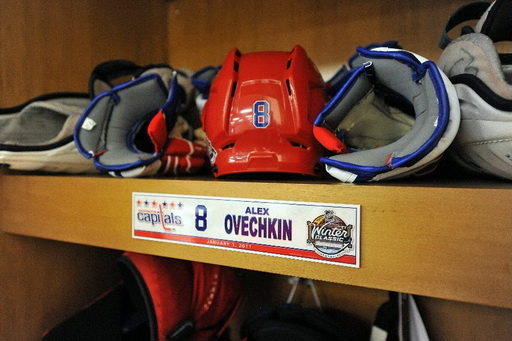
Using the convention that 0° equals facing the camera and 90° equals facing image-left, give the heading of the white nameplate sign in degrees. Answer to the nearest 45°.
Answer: approximately 45°

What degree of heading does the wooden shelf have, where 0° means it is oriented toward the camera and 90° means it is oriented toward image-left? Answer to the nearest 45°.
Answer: approximately 45°
